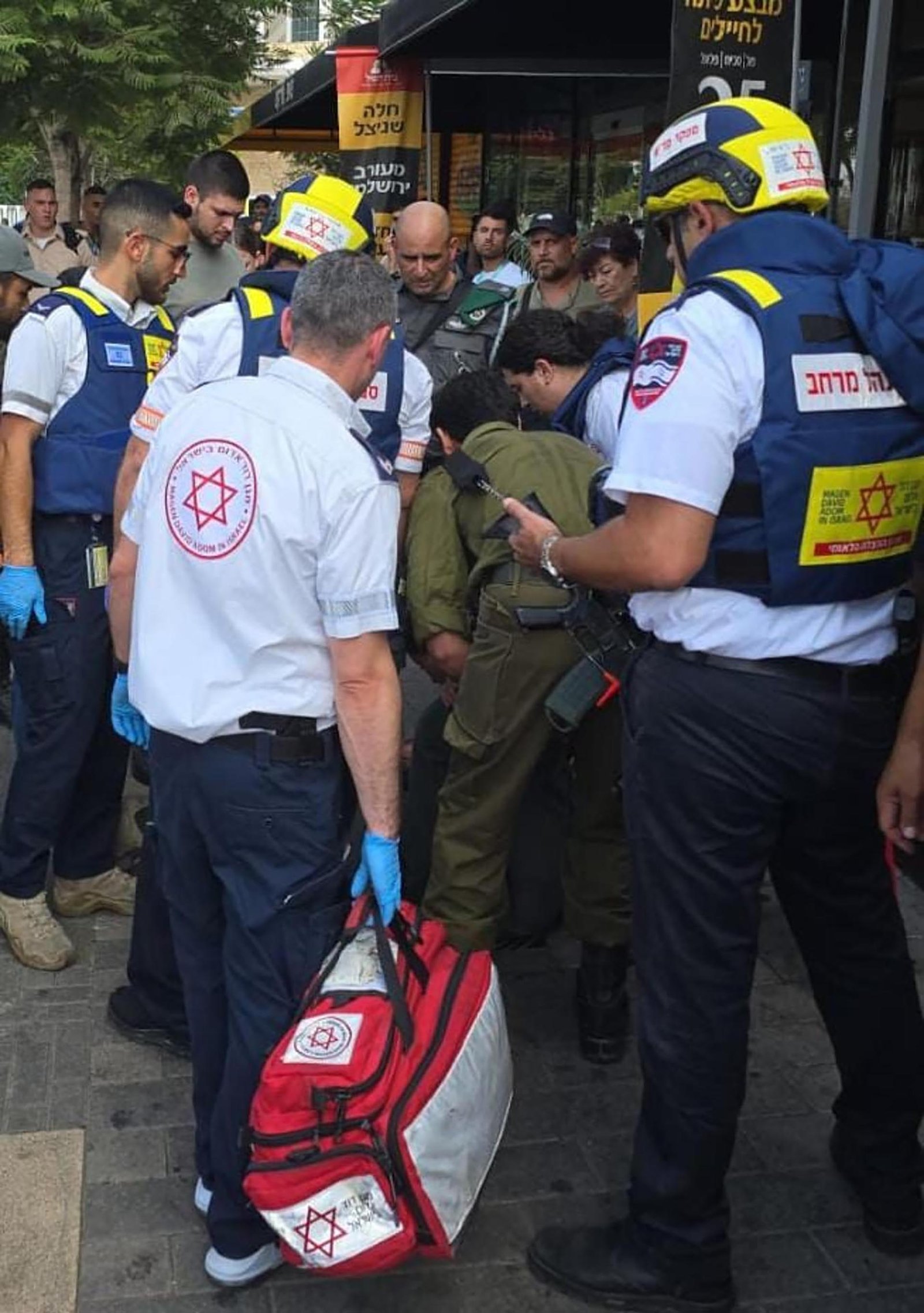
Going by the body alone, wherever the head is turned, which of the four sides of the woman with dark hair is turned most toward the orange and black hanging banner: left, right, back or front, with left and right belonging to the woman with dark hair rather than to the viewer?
right

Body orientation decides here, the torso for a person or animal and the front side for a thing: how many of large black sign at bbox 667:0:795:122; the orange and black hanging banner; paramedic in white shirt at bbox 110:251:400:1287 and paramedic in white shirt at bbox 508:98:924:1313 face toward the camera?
2

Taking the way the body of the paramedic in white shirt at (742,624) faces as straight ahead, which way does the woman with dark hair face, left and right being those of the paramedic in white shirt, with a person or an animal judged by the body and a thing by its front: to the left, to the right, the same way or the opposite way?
to the left

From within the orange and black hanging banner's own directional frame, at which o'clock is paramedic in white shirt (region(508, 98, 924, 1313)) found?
The paramedic in white shirt is roughly at 12 o'clock from the orange and black hanging banner.

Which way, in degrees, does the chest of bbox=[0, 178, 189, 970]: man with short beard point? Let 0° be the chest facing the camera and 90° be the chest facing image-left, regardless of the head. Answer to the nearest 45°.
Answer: approximately 315°

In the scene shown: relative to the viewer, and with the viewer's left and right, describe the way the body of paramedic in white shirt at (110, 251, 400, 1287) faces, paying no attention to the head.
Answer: facing away from the viewer and to the right of the viewer

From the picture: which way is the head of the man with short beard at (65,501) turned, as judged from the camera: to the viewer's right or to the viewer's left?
to the viewer's right

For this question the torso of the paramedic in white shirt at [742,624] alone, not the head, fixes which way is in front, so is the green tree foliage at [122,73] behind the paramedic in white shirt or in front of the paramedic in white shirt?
in front

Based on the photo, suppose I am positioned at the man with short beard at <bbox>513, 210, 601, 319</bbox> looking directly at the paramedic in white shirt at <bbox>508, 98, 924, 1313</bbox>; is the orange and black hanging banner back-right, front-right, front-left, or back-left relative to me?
back-right

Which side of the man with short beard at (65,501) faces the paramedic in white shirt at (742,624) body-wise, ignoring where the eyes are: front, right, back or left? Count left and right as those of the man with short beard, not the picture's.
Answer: front

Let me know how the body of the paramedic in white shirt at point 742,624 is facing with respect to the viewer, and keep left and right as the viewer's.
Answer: facing away from the viewer and to the left of the viewer

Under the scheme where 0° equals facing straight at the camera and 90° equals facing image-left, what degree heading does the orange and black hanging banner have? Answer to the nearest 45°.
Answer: approximately 0°

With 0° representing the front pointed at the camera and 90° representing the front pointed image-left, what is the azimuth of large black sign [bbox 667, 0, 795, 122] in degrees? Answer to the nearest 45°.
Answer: approximately 0°
